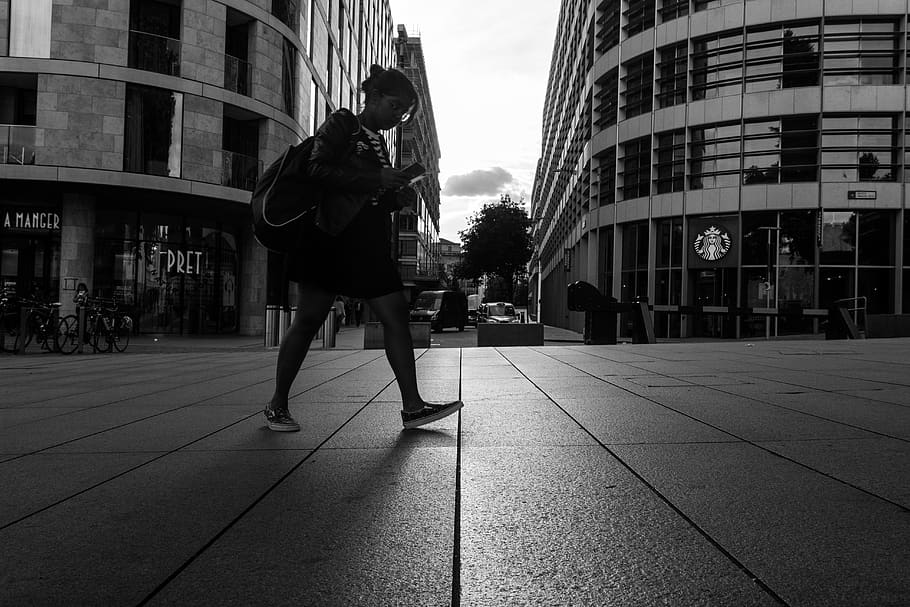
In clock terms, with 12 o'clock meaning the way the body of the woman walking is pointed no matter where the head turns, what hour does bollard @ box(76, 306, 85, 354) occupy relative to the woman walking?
The bollard is roughly at 8 o'clock from the woman walking.

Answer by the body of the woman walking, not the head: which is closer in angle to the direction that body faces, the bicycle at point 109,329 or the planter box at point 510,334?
the planter box

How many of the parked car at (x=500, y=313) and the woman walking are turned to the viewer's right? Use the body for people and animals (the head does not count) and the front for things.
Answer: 1

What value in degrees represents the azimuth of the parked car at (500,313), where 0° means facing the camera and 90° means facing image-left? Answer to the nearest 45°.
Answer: approximately 0°

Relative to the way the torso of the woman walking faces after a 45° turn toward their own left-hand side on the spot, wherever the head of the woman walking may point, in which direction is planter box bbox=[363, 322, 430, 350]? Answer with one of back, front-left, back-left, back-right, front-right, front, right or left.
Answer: front-left

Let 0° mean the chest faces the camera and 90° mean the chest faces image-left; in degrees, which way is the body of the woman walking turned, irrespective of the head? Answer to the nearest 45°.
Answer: approximately 270°

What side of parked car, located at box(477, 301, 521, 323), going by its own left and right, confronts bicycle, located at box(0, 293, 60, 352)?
front

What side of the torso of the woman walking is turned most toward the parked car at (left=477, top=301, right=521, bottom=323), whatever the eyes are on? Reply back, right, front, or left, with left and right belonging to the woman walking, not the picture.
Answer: left

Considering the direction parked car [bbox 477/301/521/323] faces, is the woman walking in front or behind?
in front

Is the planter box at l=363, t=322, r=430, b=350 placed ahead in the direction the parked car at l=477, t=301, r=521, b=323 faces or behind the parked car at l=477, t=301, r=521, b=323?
ahead

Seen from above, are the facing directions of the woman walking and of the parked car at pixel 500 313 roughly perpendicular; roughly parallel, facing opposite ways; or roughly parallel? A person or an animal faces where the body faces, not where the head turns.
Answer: roughly perpendicular

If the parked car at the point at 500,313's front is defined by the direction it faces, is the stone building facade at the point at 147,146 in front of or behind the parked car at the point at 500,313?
in front

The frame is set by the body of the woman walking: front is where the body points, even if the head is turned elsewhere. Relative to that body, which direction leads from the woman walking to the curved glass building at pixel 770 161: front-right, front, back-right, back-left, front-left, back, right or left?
front-left
